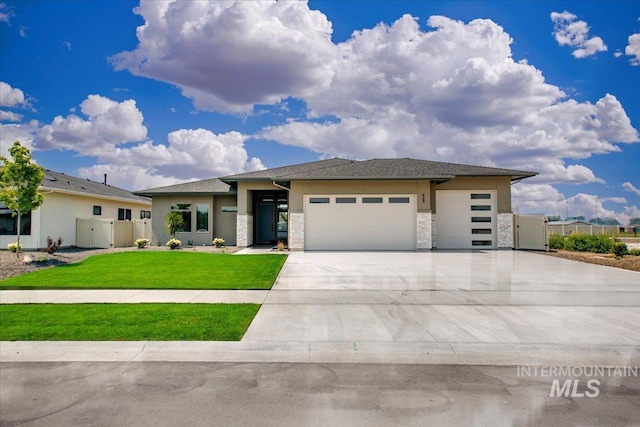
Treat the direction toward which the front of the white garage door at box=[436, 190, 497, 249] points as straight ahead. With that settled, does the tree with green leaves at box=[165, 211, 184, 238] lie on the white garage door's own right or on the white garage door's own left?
on the white garage door's own right

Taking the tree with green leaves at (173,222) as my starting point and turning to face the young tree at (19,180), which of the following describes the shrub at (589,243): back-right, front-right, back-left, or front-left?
back-left

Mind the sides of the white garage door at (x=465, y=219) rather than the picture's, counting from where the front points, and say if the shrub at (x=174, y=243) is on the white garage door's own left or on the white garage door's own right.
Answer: on the white garage door's own right

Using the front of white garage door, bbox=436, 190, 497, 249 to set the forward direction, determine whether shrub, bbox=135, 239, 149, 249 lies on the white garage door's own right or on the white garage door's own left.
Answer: on the white garage door's own right

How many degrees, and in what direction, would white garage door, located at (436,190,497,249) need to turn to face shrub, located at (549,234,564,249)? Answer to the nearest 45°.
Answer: approximately 135° to its left

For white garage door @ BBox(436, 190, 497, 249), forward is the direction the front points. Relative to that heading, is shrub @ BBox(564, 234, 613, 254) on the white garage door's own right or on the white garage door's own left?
on the white garage door's own left

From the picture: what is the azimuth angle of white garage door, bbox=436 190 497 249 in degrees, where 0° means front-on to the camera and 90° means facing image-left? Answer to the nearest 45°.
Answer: approximately 0°
